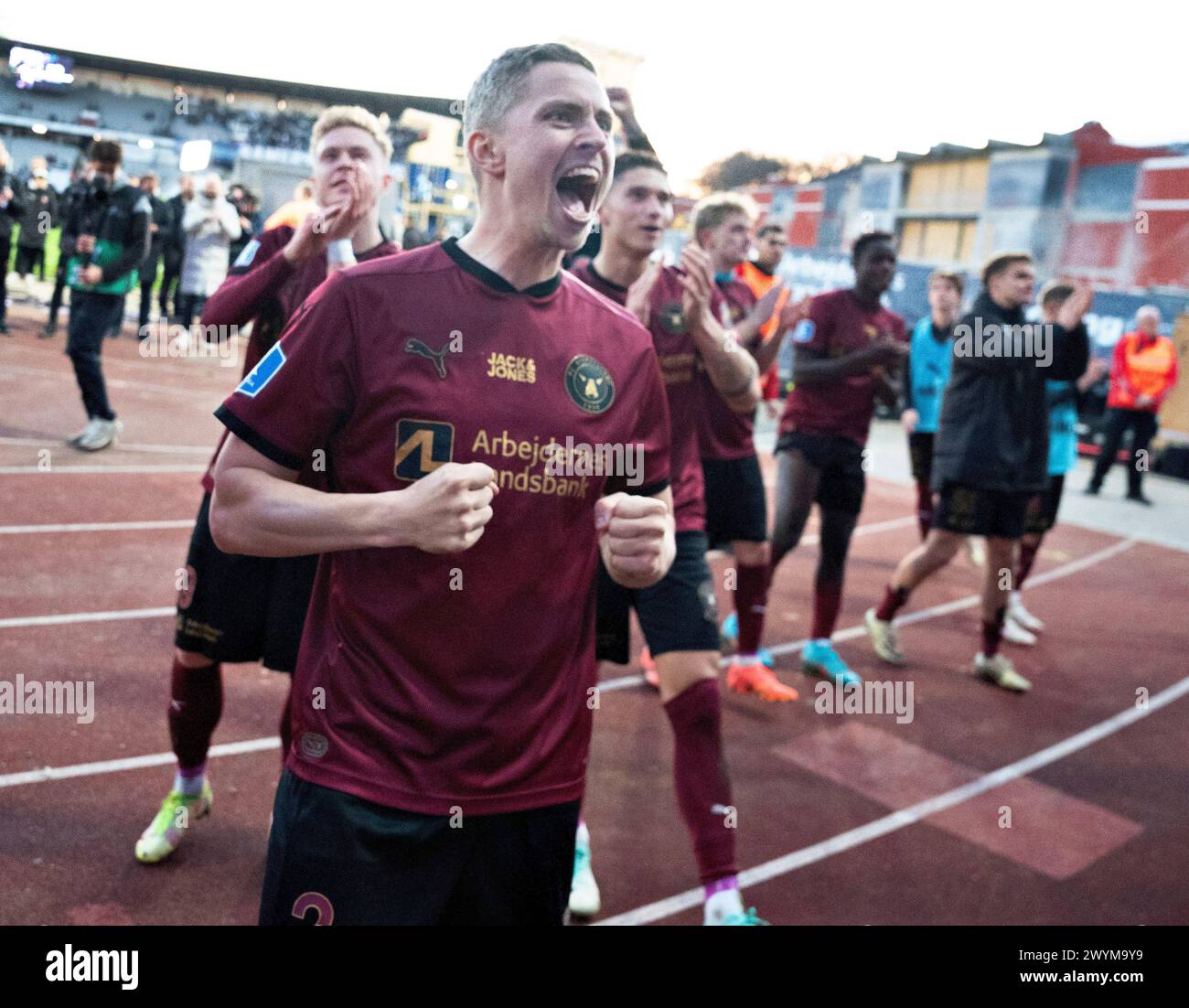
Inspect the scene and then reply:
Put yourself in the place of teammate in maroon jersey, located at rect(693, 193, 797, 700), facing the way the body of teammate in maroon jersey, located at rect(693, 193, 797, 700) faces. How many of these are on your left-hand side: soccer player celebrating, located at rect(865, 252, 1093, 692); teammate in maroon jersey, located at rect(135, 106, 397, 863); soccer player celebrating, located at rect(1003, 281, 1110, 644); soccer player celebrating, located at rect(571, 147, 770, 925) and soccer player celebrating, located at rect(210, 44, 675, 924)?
2

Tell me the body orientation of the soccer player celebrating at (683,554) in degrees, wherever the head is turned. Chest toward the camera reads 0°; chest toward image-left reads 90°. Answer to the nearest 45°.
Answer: approximately 315°

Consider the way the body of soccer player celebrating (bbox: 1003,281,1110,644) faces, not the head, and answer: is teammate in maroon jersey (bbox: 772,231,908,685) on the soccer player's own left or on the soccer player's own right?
on the soccer player's own right

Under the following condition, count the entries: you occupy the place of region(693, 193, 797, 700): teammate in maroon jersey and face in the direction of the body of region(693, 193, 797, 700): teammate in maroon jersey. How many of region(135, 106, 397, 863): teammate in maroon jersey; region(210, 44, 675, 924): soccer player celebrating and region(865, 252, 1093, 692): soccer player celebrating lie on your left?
1

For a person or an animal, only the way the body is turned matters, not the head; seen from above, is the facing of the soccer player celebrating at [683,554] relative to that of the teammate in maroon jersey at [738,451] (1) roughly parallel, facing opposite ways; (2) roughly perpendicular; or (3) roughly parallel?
roughly parallel

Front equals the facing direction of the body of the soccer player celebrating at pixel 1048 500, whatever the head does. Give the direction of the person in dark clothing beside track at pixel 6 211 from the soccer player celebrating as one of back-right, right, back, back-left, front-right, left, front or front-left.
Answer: back

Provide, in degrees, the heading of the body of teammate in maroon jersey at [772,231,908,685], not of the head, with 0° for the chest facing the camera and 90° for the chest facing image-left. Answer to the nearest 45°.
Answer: approximately 315°

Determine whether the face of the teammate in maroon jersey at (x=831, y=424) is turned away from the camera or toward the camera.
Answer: toward the camera

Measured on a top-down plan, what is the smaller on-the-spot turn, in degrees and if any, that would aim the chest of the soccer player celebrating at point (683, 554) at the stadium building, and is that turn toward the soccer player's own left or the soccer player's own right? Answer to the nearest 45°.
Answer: approximately 180°

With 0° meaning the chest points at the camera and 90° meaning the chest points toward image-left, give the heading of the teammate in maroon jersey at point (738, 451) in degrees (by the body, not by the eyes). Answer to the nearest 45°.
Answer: approximately 315°
